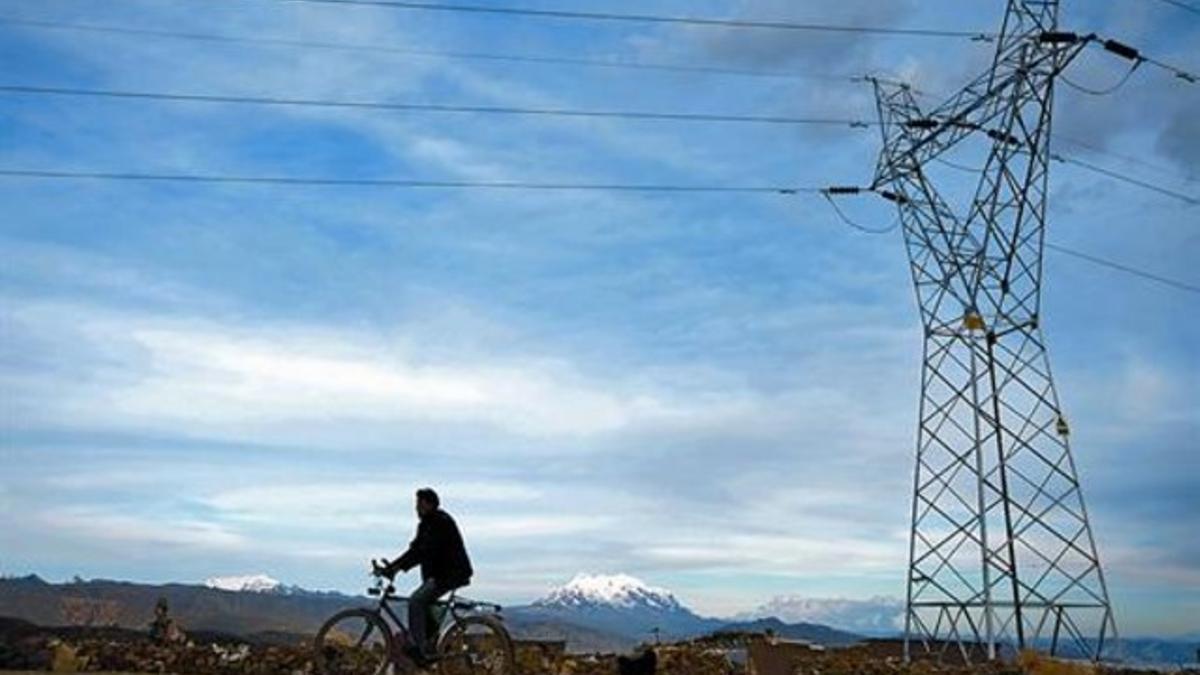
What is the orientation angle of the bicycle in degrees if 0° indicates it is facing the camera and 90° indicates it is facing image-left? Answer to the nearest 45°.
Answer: approximately 90°

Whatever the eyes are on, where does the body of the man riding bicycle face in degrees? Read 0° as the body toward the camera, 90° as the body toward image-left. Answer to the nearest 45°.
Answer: approximately 90°
